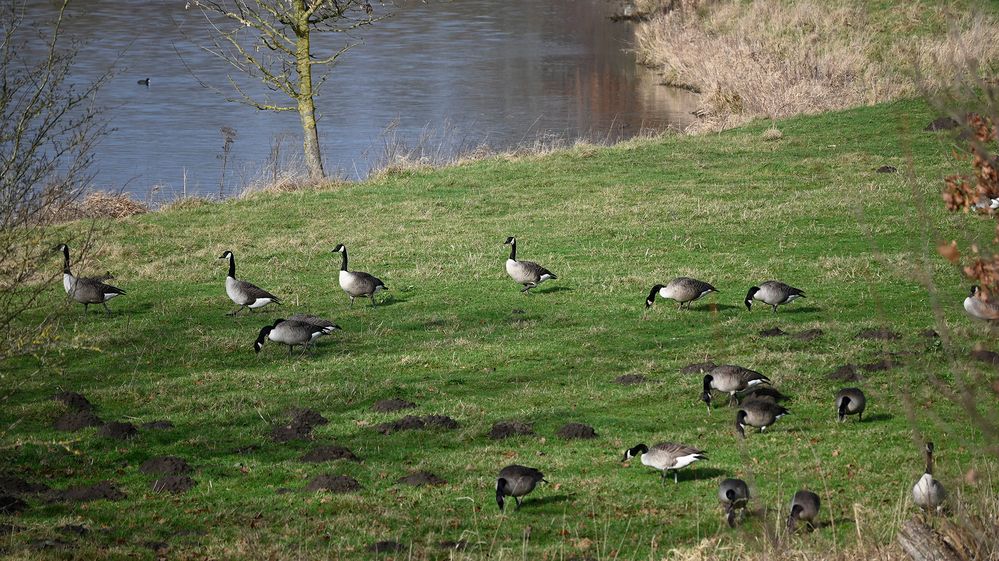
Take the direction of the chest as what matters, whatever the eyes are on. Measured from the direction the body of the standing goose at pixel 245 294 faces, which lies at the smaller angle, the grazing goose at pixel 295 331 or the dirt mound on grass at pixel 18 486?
the dirt mound on grass

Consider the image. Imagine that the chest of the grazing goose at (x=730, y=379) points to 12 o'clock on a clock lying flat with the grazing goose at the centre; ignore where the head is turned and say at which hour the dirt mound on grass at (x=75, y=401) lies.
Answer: The dirt mound on grass is roughly at 12 o'clock from the grazing goose.

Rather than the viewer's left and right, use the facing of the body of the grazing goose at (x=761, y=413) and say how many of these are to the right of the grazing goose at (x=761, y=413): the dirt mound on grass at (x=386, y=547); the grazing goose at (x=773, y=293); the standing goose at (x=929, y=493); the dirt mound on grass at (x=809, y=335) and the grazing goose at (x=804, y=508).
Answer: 2

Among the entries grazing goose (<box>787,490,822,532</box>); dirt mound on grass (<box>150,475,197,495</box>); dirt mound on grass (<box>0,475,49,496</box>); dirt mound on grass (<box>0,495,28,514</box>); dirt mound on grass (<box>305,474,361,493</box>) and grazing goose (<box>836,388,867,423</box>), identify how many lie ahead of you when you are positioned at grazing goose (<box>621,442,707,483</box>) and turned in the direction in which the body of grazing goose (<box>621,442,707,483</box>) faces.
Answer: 4

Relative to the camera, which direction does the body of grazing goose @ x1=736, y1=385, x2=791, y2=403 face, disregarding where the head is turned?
to the viewer's left

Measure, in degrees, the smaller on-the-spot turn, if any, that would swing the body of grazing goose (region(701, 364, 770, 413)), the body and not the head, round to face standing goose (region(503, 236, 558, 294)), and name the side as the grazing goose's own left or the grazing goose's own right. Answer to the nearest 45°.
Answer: approximately 45° to the grazing goose's own right

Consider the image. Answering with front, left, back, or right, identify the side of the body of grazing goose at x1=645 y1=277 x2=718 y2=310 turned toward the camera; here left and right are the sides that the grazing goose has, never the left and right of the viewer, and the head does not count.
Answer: left

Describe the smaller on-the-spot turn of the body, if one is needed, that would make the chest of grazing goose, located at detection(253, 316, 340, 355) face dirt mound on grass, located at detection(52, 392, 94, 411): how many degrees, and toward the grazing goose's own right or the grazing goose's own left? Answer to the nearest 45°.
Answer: approximately 45° to the grazing goose's own left

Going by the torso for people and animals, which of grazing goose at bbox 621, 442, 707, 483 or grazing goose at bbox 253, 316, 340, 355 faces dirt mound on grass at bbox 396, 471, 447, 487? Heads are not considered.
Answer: grazing goose at bbox 621, 442, 707, 483

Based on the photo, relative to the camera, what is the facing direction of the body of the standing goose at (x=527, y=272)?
to the viewer's left

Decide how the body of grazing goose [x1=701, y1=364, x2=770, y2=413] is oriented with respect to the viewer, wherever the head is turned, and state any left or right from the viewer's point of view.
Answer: facing to the left of the viewer

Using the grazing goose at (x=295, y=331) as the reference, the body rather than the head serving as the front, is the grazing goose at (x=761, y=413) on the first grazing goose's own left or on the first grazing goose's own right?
on the first grazing goose's own left

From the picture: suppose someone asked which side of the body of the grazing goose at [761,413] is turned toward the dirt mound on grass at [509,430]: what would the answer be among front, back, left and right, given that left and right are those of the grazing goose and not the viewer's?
front

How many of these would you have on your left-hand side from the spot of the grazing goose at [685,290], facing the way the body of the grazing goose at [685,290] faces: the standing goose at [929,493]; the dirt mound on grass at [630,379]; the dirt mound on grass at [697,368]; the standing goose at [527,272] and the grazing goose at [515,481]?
4

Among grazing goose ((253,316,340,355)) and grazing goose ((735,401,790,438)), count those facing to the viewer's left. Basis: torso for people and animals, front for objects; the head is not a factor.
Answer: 2

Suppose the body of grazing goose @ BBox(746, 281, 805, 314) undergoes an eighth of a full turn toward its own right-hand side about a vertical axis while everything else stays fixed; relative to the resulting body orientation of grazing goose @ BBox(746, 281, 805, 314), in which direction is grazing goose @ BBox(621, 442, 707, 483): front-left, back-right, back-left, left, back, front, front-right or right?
back-left
